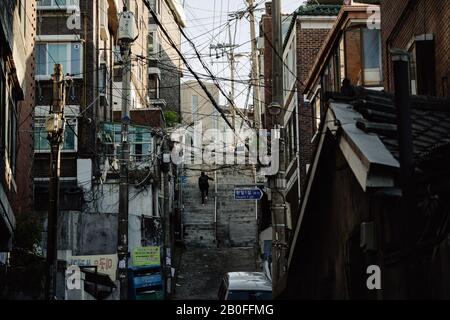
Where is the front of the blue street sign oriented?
toward the camera

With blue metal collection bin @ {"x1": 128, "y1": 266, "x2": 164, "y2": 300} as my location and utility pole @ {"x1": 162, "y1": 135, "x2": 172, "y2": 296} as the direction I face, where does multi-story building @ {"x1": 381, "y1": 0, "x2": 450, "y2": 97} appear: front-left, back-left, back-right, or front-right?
front-right

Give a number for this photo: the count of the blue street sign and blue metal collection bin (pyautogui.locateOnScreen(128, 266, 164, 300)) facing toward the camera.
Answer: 2

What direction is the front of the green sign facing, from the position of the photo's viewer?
facing the viewer

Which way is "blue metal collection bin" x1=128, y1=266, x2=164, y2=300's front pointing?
toward the camera
